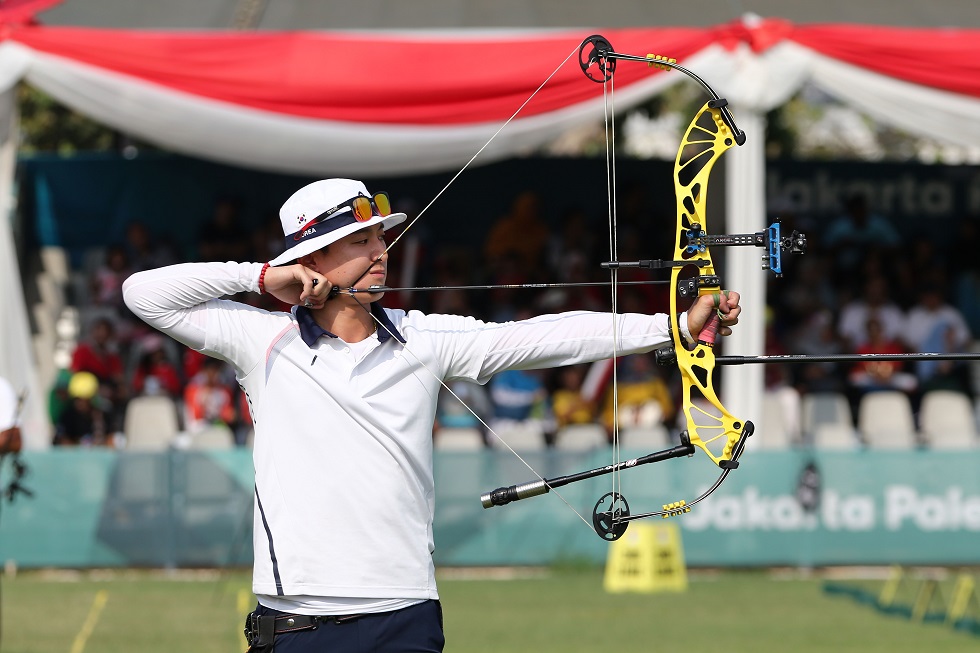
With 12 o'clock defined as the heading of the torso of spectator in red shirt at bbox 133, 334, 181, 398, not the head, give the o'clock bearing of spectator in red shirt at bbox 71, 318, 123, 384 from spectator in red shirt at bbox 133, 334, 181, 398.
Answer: spectator in red shirt at bbox 71, 318, 123, 384 is roughly at 4 o'clock from spectator in red shirt at bbox 133, 334, 181, 398.

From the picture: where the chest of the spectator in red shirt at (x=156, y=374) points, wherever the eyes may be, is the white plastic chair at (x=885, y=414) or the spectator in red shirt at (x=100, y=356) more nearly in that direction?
the white plastic chair

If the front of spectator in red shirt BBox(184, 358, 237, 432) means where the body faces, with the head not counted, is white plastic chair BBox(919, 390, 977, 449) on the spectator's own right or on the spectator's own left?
on the spectator's own left

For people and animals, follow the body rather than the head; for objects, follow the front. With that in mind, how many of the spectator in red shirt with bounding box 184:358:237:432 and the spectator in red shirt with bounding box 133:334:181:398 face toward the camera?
2

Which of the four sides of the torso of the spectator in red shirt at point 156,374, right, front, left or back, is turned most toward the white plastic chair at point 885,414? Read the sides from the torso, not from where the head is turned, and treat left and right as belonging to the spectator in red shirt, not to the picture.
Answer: left

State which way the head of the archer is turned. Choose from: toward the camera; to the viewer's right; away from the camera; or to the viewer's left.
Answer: to the viewer's right

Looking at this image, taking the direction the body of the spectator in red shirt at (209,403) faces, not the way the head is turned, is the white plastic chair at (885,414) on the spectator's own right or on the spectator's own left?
on the spectator's own left

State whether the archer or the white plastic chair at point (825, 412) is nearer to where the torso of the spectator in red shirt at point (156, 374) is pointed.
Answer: the archer

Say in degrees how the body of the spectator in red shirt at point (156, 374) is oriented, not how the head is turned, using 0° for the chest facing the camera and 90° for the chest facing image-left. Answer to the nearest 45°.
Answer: approximately 0°

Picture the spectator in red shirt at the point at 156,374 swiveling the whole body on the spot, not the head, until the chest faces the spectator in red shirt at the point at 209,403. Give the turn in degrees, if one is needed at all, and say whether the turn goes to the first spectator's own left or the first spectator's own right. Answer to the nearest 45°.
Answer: approximately 45° to the first spectator's own left
